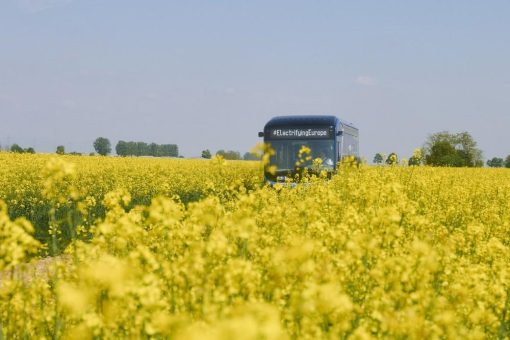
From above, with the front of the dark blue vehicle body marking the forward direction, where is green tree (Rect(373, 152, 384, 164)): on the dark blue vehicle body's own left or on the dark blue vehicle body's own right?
on the dark blue vehicle body's own left

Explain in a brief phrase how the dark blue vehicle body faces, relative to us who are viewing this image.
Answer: facing the viewer

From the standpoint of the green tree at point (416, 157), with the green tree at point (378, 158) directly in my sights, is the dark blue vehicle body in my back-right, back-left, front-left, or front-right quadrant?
front-left

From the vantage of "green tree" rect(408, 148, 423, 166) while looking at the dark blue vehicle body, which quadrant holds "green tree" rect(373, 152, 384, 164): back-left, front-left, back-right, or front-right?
front-right
